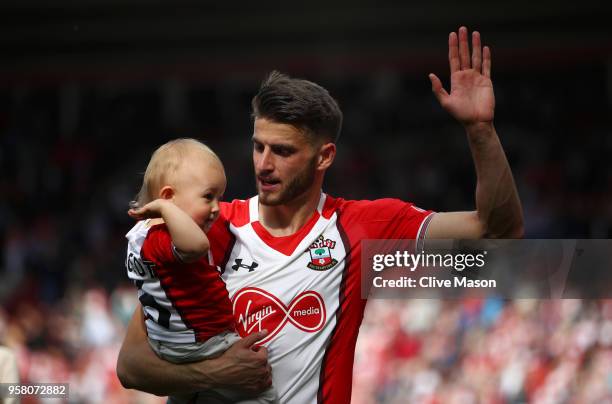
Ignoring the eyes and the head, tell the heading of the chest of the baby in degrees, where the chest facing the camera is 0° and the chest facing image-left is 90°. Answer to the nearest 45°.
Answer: approximately 270°

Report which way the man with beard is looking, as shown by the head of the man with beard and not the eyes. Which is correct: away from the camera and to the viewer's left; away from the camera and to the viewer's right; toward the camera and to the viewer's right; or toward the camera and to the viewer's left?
toward the camera and to the viewer's left

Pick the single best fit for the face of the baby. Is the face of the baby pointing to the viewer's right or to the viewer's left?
to the viewer's right
